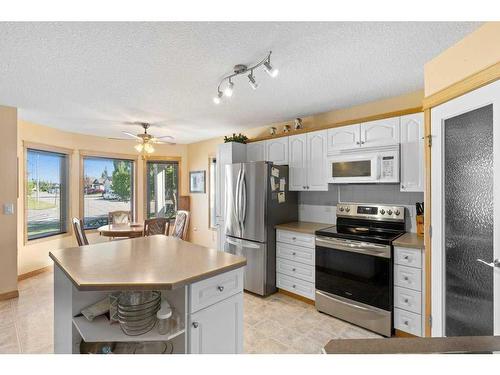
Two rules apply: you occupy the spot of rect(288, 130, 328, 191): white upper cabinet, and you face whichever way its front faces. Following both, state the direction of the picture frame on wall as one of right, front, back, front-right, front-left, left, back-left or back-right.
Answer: right

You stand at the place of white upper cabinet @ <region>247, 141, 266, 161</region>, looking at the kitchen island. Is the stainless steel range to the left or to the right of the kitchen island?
left

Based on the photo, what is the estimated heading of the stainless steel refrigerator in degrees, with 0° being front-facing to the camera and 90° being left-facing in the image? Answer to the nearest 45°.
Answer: approximately 45°

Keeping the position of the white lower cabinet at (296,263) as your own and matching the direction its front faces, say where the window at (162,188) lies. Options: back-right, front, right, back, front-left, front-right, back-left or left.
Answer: right

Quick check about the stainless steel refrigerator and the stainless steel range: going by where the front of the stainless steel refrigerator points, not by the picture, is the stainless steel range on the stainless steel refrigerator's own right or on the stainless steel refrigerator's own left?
on the stainless steel refrigerator's own left

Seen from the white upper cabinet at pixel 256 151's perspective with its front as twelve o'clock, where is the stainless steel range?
The stainless steel range is roughly at 9 o'clock from the white upper cabinet.

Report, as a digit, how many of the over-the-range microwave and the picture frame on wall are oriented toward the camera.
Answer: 2

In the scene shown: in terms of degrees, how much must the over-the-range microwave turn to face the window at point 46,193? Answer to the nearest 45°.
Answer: approximately 90° to its right

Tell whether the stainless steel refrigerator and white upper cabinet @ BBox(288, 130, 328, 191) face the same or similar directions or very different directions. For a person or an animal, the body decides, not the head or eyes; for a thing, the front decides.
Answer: same or similar directions

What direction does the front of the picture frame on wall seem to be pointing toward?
toward the camera

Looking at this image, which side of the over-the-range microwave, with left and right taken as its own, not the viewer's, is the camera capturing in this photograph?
front

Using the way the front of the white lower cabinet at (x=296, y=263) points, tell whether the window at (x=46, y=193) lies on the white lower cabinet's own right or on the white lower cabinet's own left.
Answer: on the white lower cabinet's own right

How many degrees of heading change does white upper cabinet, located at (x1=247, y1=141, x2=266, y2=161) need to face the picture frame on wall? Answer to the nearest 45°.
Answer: approximately 90° to its right

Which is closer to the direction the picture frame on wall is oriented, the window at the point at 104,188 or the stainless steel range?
the stainless steel range
